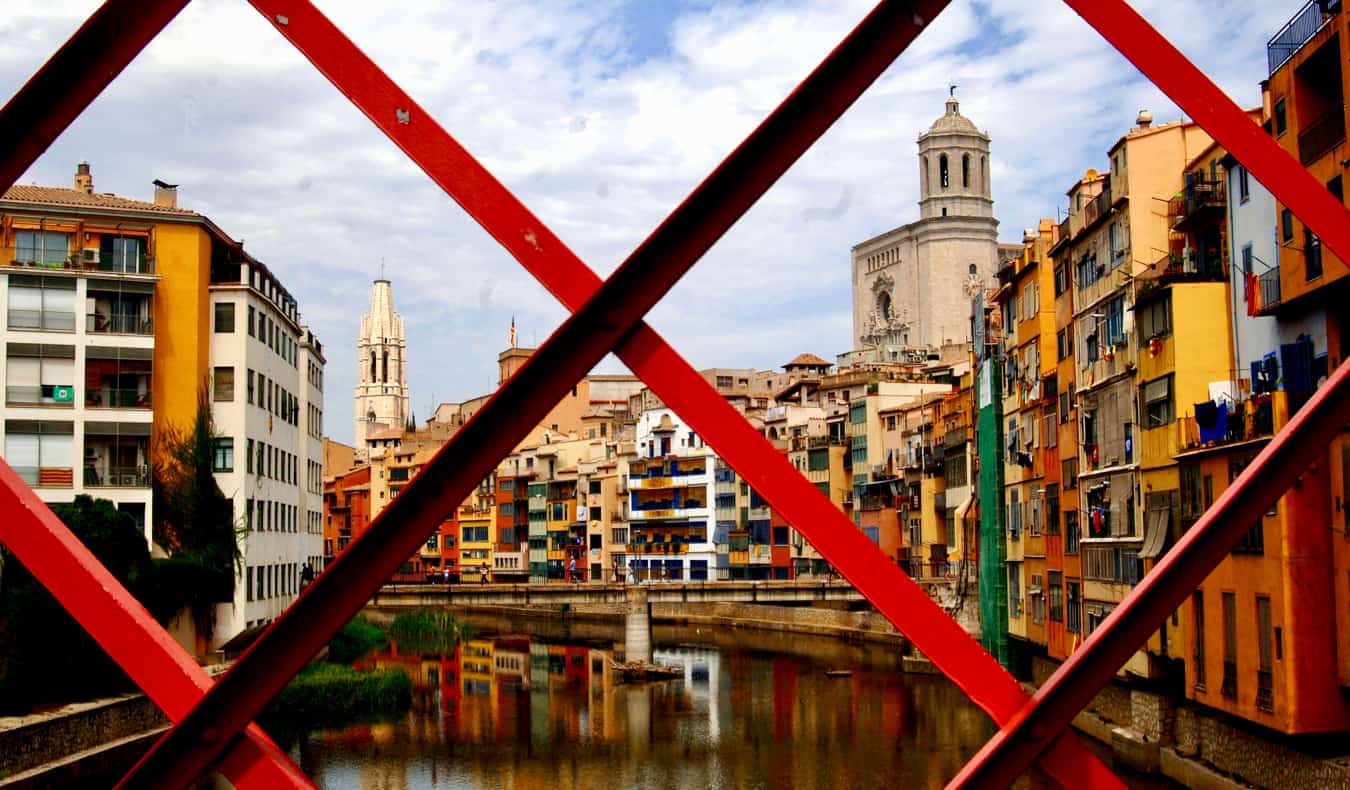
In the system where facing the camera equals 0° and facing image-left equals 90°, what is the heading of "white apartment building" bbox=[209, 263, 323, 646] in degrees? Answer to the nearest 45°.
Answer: approximately 315°

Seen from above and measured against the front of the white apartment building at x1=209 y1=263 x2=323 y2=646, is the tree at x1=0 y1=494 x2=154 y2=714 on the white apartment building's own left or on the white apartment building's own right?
on the white apartment building's own right

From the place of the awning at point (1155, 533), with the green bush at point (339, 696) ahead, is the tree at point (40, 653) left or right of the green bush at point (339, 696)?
left
